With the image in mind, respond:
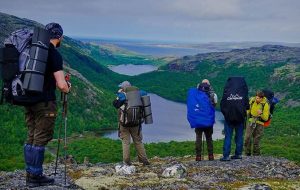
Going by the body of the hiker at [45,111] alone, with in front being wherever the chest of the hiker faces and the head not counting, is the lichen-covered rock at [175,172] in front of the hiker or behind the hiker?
in front

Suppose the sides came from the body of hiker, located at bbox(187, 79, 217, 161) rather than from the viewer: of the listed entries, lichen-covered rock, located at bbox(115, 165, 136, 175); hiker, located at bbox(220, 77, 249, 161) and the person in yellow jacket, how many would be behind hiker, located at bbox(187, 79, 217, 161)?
1

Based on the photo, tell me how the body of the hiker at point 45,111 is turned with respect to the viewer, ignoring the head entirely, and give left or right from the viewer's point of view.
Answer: facing to the right of the viewer

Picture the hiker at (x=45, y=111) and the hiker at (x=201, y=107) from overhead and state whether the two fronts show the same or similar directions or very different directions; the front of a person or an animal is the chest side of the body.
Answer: same or similar directions

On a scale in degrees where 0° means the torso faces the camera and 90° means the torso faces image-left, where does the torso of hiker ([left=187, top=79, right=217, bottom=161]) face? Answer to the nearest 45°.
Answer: approximately 225°

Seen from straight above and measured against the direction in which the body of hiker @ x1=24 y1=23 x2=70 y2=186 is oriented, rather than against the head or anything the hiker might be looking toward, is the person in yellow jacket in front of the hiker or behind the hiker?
in front
